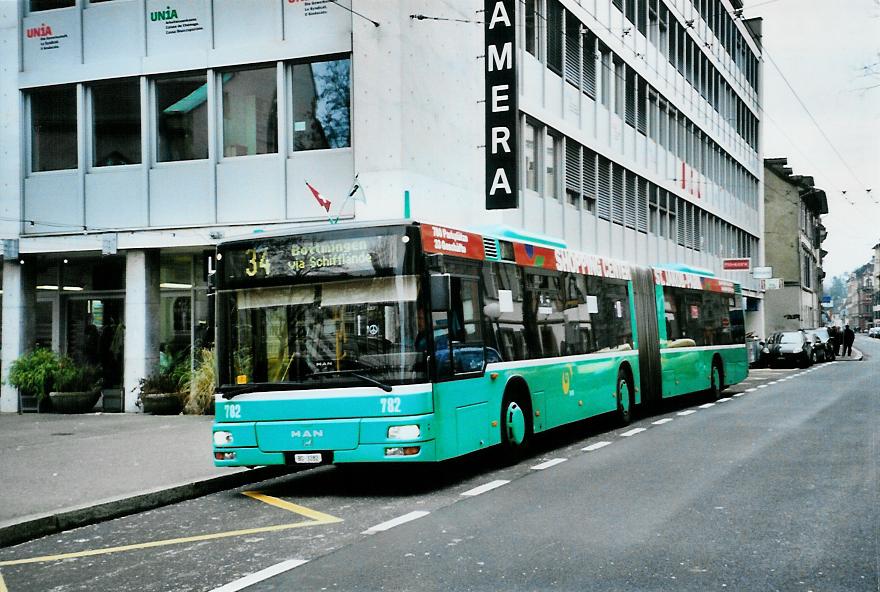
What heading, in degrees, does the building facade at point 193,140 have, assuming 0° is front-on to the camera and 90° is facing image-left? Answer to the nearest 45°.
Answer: approximately 0°

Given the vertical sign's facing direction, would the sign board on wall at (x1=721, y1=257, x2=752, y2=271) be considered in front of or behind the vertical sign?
behind

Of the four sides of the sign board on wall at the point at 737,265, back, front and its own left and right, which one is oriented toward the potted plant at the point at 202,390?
front

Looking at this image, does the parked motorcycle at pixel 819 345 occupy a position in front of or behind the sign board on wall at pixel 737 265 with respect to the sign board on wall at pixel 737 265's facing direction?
behind

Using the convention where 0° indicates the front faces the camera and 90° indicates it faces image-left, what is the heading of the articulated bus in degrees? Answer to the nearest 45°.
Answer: approximately 45°

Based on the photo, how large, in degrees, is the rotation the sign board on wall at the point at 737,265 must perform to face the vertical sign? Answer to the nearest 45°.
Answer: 0° — it already faces it

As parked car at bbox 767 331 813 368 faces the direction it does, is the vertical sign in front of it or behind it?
in front

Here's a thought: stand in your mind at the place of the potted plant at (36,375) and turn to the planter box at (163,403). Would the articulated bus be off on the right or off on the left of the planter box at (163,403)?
right
